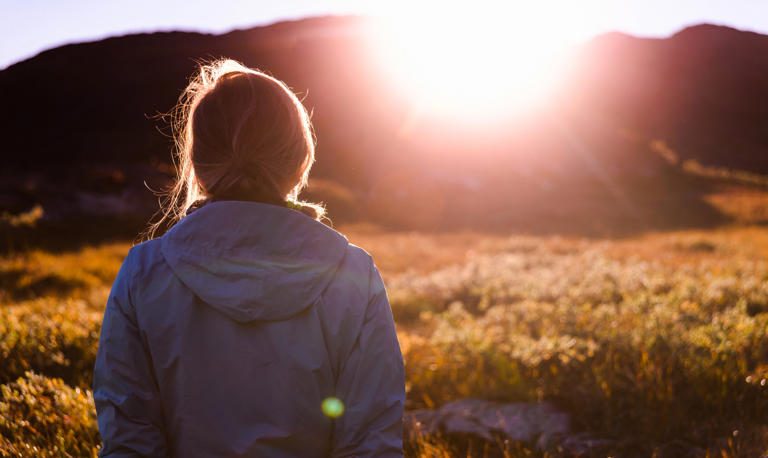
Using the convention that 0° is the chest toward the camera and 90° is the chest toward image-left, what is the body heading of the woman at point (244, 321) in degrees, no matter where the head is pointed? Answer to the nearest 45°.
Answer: approximately 180°

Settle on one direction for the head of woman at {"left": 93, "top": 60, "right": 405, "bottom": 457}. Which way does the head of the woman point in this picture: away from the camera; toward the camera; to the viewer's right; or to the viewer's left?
away from the camera

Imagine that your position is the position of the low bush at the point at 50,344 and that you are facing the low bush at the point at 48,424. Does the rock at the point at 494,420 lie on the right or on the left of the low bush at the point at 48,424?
left
